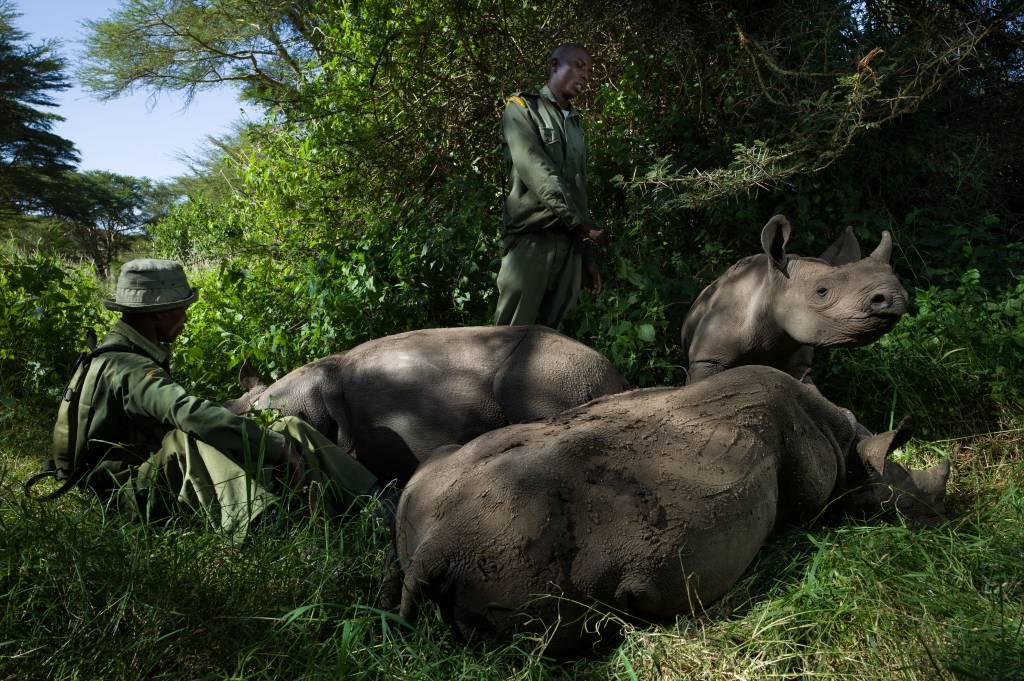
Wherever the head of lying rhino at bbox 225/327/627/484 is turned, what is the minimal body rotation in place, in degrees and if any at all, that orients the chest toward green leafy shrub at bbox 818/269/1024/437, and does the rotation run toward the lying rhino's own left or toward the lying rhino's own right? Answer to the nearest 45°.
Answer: approximately 180°

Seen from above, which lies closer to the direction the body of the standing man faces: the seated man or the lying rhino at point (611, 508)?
the lying rhino

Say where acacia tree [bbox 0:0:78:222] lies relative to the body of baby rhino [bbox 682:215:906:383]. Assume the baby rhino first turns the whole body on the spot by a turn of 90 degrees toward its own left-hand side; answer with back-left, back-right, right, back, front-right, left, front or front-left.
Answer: left

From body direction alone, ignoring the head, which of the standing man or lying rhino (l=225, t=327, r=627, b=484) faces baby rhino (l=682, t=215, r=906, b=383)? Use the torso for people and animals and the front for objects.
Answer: the standing man

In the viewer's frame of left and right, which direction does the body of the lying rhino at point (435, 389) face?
facing to the left of the viewer

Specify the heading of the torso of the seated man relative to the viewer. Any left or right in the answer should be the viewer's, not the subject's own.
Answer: facing to the right of the viewer

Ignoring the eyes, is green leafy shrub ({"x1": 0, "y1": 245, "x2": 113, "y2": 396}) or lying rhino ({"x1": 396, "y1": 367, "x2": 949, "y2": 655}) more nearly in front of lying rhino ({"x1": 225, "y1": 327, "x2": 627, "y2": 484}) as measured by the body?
the green leafy shrub

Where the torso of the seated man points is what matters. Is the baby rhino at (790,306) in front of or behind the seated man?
in front

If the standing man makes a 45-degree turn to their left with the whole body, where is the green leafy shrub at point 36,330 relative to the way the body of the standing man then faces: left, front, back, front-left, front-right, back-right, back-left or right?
back

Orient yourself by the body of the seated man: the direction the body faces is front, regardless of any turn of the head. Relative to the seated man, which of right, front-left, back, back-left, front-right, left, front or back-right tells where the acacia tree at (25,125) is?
left

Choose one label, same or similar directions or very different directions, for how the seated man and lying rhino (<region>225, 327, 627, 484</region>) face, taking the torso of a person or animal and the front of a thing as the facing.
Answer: very different directions

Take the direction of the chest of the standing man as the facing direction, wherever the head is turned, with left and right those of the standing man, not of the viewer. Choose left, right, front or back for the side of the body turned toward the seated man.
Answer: right

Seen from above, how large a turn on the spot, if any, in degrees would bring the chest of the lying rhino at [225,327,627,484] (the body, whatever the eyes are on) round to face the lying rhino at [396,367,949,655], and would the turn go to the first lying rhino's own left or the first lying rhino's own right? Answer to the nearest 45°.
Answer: approximately 90° to the first lying rhino's own left

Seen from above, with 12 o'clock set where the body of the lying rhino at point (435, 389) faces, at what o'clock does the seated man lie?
The seated man is roughly at 11 o'clock from the lying rhino.

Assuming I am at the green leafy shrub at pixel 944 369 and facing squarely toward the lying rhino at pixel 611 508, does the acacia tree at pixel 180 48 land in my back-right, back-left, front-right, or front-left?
back-right
